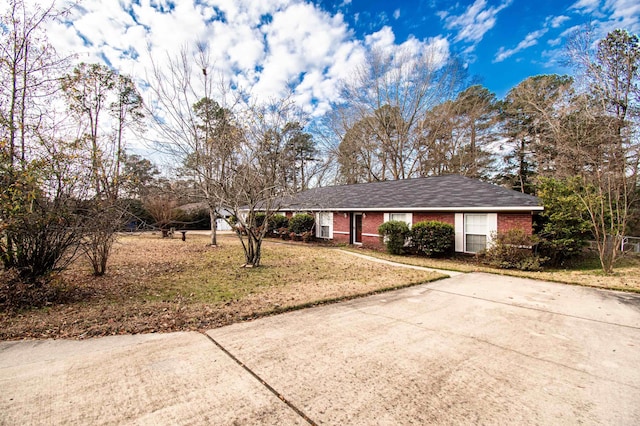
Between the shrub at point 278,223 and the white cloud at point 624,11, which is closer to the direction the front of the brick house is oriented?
the shrub

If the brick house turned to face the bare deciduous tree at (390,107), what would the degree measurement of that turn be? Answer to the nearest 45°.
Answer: approximately 135° to its right

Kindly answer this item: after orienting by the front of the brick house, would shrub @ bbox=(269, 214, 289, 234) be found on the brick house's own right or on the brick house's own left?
on the brick house's own right

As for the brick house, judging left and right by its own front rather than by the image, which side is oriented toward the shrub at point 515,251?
left

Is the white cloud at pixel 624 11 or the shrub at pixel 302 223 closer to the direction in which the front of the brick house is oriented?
the shrub

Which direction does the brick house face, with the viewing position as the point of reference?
facing the viewer and to the left of the viewer
